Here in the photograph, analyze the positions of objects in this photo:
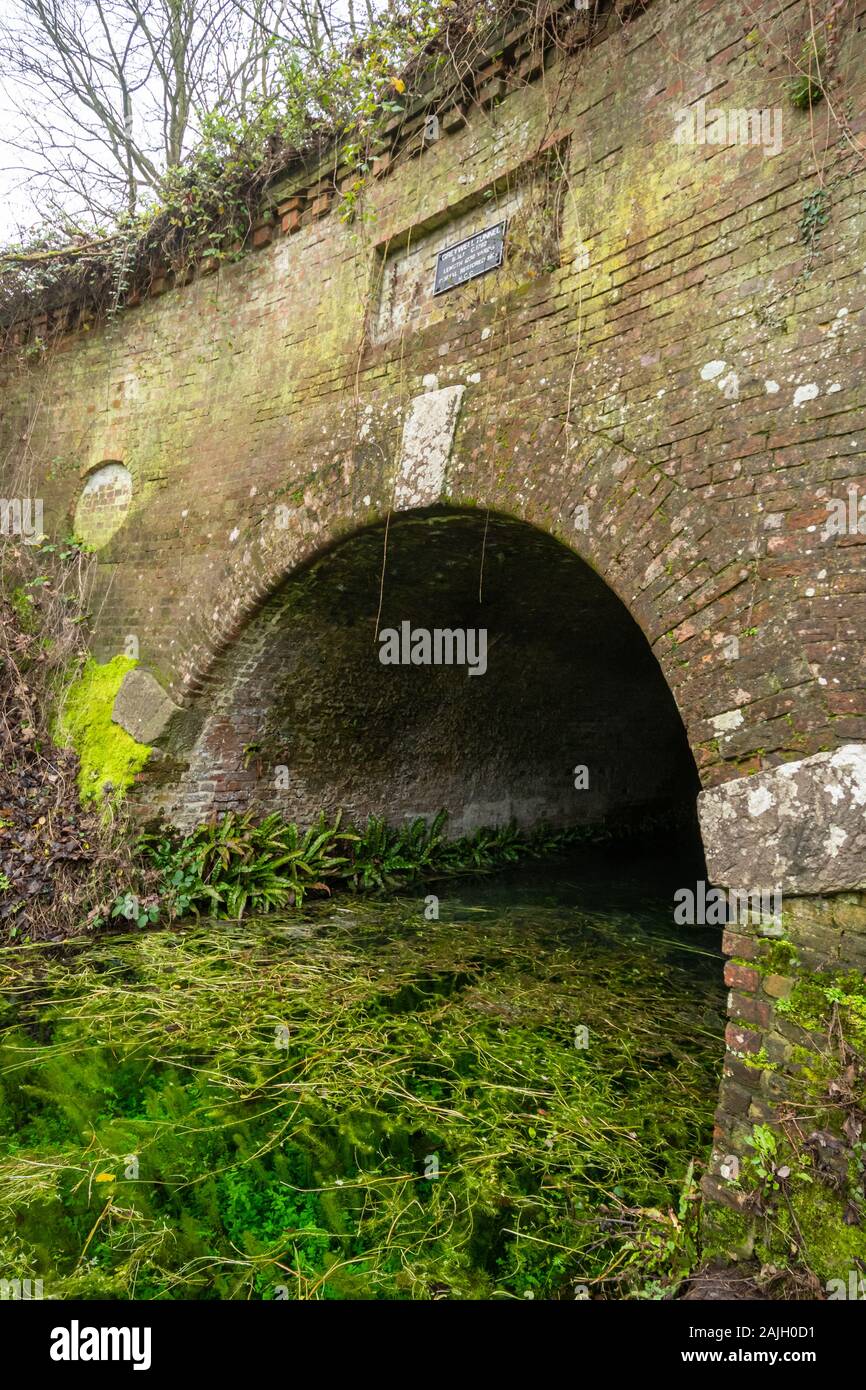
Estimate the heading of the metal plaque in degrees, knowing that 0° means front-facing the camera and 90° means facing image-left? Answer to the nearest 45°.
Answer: approximately 45°
